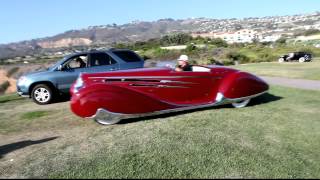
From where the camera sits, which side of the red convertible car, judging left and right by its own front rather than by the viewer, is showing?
left

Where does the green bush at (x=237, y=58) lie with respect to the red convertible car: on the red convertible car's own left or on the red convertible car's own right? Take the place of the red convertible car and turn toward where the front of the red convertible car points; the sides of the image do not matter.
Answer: on the red convertible car's own right

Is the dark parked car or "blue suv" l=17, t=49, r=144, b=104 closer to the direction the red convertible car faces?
the blue suv

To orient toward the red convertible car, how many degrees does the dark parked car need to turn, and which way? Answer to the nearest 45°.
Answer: approximately 90° to its left

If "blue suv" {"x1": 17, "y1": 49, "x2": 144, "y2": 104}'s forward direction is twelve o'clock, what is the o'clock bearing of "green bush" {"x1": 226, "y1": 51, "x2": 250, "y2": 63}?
The green bush is roughly at 4 o'clock from the blue suv.

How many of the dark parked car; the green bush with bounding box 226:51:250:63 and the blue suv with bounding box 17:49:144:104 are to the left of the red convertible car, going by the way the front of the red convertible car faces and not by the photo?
0

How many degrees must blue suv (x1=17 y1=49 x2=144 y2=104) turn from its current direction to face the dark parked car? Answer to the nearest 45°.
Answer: approximately 135° to its right

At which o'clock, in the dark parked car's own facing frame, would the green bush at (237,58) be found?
The green bush is roughly at 11 o'clock from the dark parked car.

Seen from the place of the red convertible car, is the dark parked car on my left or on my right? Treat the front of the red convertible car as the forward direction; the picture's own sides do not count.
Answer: on my right

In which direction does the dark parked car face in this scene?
to the viewer's left

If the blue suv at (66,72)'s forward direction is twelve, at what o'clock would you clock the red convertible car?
The red convertible car is roughly at 8 o'clock from the blue suv.

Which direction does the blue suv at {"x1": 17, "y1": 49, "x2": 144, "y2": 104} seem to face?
to the viewer's left

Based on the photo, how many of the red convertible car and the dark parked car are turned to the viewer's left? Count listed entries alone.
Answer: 2
